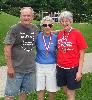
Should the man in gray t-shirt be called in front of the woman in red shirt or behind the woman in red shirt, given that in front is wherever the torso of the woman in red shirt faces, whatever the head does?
in front

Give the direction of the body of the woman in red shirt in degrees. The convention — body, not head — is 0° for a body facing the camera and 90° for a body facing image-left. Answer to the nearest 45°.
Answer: approximately 45°
